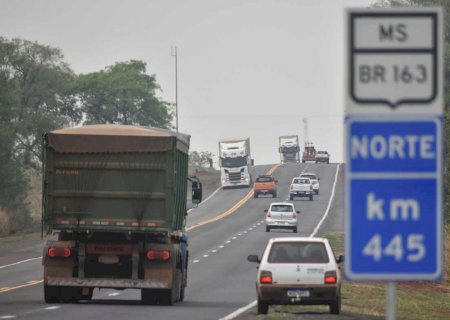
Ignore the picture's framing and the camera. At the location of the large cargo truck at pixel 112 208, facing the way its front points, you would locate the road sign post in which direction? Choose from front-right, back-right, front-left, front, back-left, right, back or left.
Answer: back

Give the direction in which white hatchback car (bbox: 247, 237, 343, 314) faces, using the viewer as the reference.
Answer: facing away from the viewer

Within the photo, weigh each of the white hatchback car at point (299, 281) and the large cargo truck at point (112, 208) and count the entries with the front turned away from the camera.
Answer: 2

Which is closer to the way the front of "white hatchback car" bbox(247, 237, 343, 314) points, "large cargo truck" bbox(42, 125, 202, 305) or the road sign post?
the large cargo truck

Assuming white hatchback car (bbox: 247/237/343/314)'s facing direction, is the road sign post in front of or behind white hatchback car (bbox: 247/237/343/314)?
behind

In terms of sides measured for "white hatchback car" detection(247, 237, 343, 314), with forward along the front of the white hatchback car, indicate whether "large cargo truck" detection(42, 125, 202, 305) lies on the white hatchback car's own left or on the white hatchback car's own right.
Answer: on the white hatchback car's own left

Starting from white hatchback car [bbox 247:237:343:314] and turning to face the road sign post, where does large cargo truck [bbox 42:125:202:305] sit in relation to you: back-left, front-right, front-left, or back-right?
back-right

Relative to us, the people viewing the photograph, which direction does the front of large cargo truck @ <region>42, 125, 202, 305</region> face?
facing away from the viewer

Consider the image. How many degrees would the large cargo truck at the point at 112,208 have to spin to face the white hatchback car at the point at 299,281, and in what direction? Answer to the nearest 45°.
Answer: approximately 135° to its right
